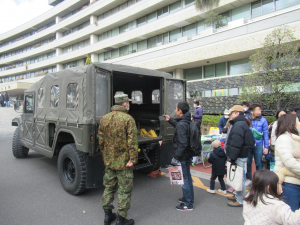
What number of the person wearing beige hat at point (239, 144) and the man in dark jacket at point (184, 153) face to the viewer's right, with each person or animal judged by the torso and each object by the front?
0

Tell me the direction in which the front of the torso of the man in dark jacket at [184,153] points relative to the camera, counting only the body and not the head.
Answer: to the viewer's left

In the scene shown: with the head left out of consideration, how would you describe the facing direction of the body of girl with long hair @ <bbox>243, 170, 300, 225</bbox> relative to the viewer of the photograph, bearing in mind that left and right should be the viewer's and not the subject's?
facing away from the viewer and to the right of the viewer

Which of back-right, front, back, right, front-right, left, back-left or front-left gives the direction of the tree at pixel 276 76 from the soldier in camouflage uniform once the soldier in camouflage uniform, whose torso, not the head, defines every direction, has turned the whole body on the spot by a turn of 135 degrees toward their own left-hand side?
back-right

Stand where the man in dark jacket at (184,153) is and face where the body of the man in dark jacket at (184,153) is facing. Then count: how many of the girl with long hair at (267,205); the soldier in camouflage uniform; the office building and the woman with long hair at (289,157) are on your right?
1

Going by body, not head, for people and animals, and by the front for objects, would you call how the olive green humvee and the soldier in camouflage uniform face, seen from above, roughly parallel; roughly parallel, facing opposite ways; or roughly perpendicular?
roughly perpendicular

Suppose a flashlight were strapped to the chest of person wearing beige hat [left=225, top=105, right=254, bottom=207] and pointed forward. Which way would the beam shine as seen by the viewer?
to the viewer's left

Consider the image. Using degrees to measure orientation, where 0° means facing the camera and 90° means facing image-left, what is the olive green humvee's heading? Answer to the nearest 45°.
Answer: approximately 135°

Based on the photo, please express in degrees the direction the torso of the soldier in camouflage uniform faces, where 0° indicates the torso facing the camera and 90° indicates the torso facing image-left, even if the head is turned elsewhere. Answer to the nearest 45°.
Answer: approximately 225°

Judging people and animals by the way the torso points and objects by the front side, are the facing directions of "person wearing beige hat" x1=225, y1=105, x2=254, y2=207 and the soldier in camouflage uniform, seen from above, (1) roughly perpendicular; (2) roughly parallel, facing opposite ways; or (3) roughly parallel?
roughly perpendicular
